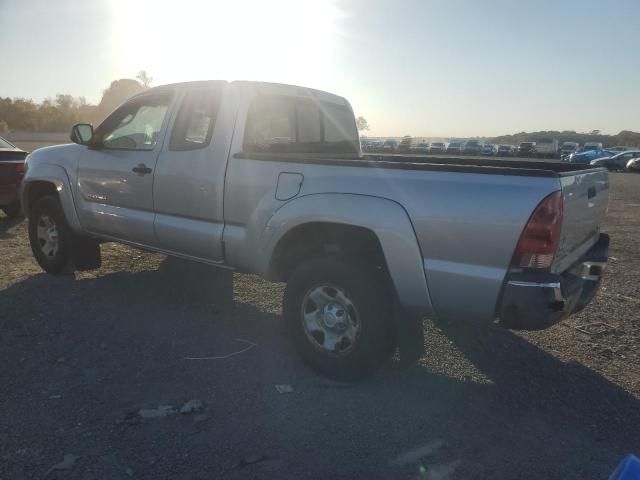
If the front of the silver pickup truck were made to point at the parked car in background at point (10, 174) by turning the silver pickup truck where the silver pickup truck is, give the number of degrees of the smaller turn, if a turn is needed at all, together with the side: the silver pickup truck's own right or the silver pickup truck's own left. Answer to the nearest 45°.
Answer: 0° — it already faces it

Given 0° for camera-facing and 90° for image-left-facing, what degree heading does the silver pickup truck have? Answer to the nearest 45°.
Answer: approximately 135°

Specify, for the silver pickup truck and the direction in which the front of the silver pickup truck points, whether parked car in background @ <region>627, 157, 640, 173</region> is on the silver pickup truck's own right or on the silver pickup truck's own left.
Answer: on the silver pickup truck's own right
